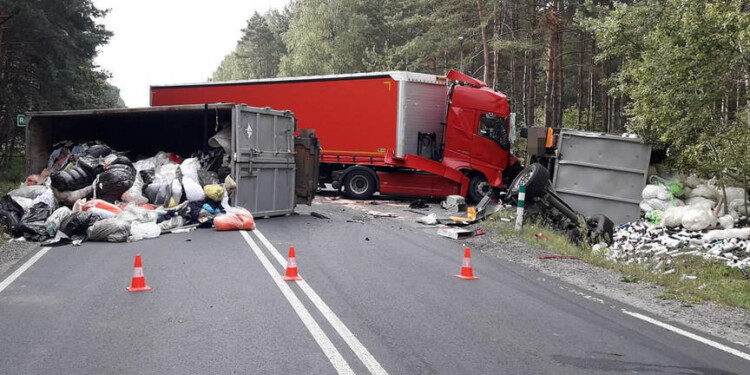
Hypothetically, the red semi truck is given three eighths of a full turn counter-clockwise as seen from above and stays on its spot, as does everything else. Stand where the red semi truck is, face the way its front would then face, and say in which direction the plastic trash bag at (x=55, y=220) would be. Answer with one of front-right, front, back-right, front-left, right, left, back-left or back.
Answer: left

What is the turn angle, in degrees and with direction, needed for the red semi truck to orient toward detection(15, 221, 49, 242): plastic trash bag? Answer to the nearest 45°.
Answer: approximately 135° to its right

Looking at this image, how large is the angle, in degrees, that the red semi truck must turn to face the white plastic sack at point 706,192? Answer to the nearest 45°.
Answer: approximately 45° to its right

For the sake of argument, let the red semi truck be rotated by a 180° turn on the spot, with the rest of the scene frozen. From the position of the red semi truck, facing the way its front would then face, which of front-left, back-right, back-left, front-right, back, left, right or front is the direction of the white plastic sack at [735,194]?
back-left

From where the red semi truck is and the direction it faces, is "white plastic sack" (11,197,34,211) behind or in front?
behind

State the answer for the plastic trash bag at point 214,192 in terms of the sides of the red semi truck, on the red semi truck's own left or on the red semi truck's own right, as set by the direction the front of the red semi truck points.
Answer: on the red semi truck's own right

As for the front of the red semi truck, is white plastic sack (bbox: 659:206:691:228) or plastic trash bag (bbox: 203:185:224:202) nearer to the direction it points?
the white plastic sack

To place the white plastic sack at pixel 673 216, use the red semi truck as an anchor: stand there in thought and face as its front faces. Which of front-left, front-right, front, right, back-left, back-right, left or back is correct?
front-right

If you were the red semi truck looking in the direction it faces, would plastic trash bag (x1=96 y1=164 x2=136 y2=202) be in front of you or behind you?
behind

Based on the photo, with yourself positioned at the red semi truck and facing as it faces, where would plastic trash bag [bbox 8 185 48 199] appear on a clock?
The plastic trash bag is roughly at 5 o'clock from the red semi truck.

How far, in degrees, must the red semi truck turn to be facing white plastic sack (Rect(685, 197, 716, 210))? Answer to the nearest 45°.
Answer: approximately 45° to its right

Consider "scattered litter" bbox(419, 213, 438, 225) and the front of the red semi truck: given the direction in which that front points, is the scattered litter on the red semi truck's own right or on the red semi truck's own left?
on the red semi truck's own right

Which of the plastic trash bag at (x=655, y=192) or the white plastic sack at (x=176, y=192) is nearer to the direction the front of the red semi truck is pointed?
the plastic trash bag

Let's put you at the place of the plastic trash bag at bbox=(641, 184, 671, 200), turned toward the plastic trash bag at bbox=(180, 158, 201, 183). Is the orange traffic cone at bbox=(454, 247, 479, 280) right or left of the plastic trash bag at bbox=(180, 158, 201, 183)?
left

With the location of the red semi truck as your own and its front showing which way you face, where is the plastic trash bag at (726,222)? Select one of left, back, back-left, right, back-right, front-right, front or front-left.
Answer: front-right

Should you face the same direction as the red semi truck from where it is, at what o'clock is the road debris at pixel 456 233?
The road debris is roughly at 3 o'clock from the red semi truck.

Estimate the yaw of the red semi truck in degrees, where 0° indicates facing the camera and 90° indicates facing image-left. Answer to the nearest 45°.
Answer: approximately 270°

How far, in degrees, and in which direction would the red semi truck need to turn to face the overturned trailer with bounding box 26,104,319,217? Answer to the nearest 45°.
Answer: approximately 135° to its right
